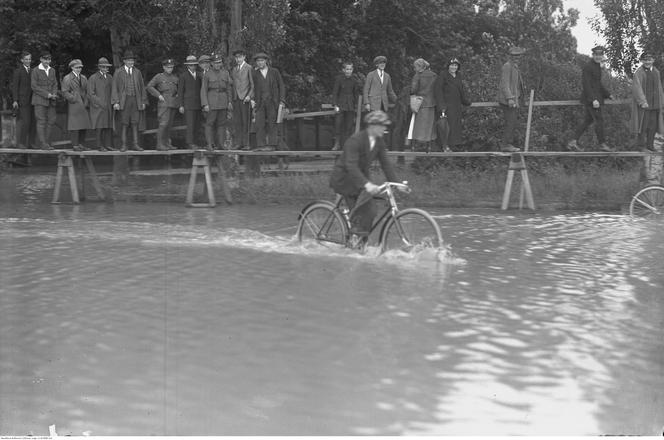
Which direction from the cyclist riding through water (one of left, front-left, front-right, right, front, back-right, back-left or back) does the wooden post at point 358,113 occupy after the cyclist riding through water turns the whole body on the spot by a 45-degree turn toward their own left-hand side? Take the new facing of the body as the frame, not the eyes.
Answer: left

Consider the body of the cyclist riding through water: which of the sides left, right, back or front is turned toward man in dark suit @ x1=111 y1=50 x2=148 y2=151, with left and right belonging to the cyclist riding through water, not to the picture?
back

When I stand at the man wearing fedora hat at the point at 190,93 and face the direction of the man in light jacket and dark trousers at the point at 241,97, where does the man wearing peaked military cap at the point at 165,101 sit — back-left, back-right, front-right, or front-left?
back-left

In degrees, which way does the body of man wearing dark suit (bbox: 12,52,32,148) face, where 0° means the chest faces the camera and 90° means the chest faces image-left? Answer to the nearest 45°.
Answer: approximately 315°

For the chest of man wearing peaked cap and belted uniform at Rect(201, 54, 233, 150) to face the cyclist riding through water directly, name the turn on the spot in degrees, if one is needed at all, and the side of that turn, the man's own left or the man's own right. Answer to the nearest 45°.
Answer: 0° — they already face them

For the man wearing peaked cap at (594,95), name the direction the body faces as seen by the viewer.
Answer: to the viewer's right

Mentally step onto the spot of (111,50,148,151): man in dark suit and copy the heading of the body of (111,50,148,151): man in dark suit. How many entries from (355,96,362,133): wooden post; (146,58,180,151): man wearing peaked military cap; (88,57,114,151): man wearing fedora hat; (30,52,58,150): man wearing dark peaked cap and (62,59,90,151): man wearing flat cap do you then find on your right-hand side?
3

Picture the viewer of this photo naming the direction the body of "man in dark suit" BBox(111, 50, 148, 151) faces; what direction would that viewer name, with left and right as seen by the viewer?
facing the viewer

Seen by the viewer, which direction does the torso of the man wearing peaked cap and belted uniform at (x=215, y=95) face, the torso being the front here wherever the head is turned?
toward the camera

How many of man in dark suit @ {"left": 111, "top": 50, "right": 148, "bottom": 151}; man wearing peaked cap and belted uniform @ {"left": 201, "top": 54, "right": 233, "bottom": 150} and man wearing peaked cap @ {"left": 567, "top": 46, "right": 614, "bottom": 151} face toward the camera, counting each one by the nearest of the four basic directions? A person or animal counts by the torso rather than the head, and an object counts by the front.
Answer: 2
